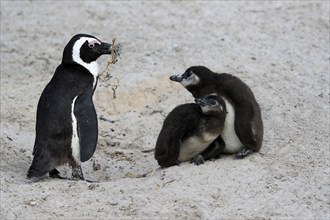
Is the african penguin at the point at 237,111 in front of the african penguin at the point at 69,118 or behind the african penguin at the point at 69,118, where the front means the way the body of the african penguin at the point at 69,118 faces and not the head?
in front

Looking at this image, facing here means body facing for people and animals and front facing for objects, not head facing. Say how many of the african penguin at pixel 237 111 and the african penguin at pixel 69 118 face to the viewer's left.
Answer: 1

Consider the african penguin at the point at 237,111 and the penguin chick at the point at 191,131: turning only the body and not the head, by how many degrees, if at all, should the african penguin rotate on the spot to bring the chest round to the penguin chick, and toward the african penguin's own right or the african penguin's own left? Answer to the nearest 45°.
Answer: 0° — it already faces it

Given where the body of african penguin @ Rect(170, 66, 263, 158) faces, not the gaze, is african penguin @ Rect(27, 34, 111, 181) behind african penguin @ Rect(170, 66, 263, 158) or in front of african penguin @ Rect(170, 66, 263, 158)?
in front

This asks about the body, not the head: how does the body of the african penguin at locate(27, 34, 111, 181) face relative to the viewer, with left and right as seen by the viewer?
facing to the right of the viewer

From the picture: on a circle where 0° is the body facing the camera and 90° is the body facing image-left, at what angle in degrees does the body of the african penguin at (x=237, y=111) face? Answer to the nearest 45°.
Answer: approximately 90°

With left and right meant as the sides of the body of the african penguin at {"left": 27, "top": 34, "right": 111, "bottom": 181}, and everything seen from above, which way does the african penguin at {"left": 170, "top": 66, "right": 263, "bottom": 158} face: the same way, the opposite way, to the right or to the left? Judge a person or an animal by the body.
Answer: the opposite way
